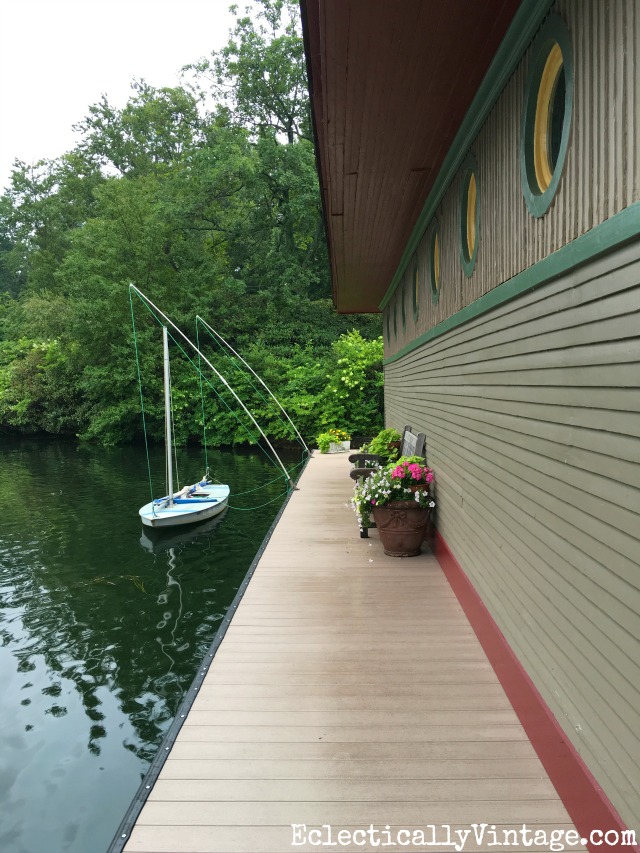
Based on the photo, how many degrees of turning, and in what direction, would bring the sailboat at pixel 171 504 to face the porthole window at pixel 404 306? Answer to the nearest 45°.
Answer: approximately 135° to its left

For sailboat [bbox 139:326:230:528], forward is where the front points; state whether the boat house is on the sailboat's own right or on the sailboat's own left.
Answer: on the sailboat's own left

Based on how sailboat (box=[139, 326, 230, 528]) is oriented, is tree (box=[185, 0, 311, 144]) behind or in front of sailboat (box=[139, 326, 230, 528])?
behind

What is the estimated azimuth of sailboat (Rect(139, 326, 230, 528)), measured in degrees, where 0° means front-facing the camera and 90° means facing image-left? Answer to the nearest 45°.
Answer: approximately 45°

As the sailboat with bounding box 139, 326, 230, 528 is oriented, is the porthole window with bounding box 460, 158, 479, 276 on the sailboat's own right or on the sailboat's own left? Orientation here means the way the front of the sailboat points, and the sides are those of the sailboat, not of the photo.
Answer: on the sailboat's own left

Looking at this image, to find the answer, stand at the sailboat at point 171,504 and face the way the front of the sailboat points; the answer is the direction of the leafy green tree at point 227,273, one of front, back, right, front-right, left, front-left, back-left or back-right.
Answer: back-right

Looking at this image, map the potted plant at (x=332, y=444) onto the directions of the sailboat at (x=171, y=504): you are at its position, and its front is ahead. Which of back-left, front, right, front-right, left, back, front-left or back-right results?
back
